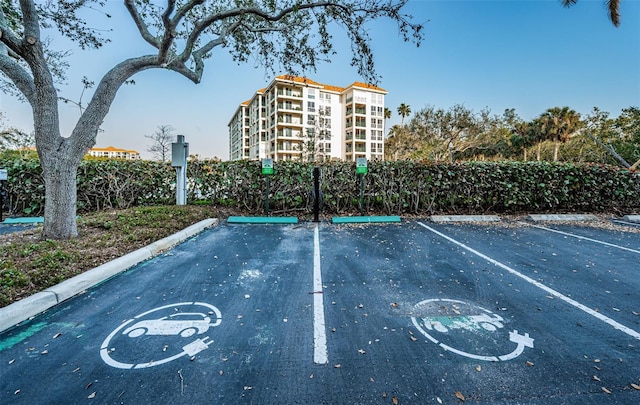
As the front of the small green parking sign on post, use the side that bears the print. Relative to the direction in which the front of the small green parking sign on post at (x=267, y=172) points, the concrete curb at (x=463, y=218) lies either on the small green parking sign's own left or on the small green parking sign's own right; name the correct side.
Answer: on the small green parking sign's own left

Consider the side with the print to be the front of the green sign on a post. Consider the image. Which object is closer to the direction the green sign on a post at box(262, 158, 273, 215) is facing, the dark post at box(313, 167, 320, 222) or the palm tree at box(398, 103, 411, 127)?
the dark post

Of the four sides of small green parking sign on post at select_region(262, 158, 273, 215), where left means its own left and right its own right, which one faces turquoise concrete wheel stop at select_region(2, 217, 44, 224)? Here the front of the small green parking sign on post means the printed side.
right

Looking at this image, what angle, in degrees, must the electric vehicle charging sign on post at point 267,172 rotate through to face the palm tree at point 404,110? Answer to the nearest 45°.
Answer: approximately 135° to its left

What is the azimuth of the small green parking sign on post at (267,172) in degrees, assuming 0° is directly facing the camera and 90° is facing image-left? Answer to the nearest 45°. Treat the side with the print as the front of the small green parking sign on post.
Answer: approximately 0°

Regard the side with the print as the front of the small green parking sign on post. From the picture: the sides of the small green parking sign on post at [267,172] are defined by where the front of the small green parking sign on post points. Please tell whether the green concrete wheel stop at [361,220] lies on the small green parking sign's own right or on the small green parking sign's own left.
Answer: on the small green parking sign's own left

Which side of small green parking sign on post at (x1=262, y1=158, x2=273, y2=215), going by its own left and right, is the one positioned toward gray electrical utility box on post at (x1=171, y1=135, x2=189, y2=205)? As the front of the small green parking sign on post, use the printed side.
right

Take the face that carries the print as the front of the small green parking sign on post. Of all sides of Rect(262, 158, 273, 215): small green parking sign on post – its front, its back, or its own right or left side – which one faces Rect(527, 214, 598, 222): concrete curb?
left
